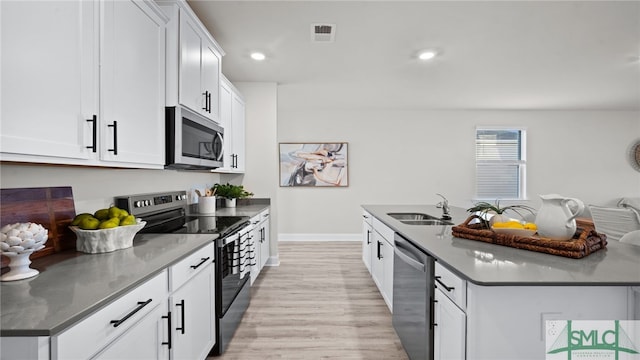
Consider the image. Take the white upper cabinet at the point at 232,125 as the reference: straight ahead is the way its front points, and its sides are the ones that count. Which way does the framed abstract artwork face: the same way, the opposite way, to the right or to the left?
to the right

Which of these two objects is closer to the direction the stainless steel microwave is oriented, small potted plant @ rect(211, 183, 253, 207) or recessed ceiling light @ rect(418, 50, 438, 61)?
the recessed ceiling light

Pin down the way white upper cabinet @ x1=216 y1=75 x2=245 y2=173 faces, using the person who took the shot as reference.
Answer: facing to the right of the viewer

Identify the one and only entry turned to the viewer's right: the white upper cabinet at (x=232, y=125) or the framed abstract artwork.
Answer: the white upper cabinet

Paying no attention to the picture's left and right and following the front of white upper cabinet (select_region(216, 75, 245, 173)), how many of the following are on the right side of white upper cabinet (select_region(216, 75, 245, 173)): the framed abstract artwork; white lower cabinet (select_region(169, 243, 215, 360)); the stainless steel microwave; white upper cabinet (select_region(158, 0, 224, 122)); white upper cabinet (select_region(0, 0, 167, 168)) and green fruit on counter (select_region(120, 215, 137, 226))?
5

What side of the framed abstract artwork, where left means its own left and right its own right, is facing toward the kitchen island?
front

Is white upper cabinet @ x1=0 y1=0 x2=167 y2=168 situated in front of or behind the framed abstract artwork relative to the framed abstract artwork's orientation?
in front

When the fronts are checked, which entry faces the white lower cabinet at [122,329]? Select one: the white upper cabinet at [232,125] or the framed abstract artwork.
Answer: the framed abstract artwork

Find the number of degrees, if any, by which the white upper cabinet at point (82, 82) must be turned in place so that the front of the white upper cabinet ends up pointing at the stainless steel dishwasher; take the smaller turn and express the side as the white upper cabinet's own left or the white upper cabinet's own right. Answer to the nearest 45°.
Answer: approximately 45° to the white upper cabinet's own left

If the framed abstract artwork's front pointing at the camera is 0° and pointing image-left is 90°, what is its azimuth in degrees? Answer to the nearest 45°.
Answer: approximately 0°

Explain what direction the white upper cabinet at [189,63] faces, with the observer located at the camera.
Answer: facing the viewer and to the right of the viewer

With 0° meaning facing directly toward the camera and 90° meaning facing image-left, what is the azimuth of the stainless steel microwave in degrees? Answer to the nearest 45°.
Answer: approximately 315°

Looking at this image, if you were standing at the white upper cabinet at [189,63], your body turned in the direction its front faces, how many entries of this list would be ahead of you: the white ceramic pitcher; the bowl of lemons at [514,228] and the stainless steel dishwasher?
3

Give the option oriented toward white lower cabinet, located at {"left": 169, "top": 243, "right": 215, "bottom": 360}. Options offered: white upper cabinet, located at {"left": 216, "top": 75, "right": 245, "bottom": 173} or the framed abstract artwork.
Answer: the framed abstract artwork
